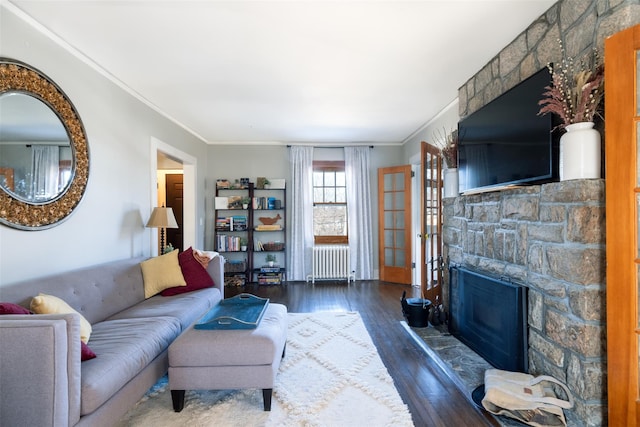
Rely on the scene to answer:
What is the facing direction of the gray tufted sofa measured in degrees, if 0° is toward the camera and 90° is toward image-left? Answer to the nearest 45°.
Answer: approximately 315°

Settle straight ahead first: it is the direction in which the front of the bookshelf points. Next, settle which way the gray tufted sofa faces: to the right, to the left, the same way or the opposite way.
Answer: to the left

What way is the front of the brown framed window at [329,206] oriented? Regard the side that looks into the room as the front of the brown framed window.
toward the camera

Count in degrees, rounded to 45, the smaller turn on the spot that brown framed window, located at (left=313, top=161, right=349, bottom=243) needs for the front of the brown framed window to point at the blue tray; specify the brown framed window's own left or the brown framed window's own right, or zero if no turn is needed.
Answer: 0° — it already faces it

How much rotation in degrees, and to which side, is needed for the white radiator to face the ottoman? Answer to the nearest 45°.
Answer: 0° — it already faces it

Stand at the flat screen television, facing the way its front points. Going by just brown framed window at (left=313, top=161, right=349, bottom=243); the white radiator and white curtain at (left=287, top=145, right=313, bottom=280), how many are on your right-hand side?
3

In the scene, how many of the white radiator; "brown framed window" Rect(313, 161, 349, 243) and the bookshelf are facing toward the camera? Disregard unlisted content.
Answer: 3

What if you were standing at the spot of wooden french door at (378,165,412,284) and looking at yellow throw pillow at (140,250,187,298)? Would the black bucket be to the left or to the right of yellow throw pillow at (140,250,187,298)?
left

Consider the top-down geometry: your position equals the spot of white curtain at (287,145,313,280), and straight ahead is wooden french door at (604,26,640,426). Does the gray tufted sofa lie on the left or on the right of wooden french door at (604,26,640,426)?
right

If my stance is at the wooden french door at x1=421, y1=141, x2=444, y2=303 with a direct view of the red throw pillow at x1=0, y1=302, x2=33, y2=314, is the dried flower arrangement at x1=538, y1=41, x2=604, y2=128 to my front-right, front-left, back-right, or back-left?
front-left

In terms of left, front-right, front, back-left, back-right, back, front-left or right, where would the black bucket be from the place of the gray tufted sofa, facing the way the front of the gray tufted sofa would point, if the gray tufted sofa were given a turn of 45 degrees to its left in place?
front

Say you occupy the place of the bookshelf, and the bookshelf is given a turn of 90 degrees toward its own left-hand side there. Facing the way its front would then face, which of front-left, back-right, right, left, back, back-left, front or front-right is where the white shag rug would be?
right

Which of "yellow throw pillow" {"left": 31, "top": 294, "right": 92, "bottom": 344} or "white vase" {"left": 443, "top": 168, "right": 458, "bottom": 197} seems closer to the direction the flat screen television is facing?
the yellow throw pillow

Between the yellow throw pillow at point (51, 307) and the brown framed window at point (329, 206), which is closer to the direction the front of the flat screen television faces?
the yellow throw pillow

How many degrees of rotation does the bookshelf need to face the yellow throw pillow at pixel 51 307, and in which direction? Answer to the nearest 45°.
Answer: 0° — it already faces it

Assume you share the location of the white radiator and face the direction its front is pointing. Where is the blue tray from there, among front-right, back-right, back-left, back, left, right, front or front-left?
front

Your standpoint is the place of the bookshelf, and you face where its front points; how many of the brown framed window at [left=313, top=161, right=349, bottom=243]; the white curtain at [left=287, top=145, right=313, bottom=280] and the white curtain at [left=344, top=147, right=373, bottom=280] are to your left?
3

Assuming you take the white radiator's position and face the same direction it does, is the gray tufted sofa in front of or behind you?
in front
